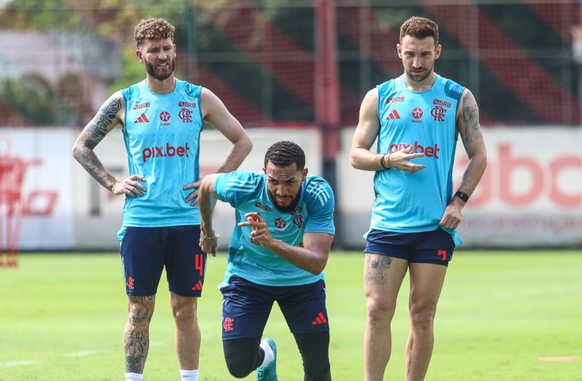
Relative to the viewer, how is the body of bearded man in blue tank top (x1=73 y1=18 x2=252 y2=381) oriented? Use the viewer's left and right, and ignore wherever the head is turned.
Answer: facing the viewer

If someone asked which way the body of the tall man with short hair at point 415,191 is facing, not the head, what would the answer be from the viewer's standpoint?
toward the camera

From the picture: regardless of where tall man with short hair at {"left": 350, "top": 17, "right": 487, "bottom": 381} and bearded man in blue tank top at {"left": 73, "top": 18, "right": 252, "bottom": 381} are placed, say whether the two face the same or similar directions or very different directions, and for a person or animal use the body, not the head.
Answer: same or similar directions

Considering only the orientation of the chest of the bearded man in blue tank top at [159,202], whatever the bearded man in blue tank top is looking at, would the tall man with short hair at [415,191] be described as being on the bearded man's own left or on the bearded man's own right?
on the bearded man's own left

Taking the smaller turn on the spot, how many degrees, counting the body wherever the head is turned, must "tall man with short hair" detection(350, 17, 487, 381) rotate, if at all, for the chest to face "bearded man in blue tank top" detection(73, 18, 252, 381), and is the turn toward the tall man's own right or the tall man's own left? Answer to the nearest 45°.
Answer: approximately 90° to the tall man's own right
